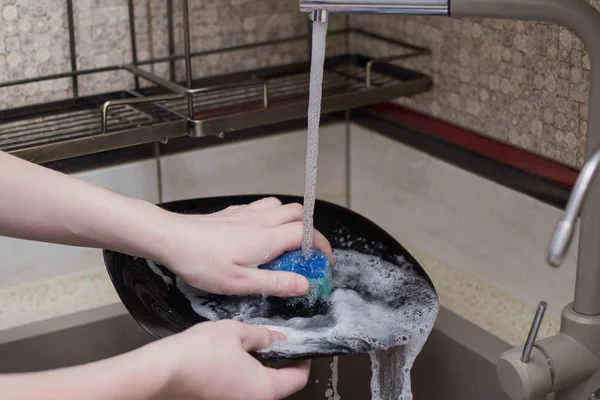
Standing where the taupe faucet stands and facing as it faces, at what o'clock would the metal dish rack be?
The metal dish rack is roughly at 1 o'clock from the taupe faucet.

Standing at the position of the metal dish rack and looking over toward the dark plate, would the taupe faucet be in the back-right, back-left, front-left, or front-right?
front-left

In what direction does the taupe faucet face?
to the viewer's left
